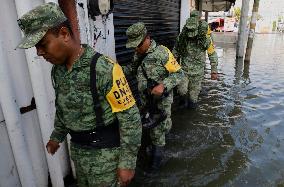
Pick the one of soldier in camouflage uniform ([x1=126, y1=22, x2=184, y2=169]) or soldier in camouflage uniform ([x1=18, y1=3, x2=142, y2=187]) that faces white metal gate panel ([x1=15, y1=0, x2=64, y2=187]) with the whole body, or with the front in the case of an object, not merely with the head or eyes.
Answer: soldier in camouflage uniform ([x1=126, y1=22, x2=184, y2=169])

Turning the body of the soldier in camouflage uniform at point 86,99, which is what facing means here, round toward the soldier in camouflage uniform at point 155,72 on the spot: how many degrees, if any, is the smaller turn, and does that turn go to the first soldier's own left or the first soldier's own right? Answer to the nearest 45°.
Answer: approximately 180°

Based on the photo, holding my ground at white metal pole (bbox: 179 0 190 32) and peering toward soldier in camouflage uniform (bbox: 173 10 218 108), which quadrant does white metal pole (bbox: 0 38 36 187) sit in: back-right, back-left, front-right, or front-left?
front-right

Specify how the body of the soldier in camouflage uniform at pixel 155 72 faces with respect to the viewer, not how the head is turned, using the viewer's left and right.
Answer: facing the viewer and to the left of the viewer

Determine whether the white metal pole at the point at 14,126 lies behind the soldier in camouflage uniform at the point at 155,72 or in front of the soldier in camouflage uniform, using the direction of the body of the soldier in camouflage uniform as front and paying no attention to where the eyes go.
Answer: in front

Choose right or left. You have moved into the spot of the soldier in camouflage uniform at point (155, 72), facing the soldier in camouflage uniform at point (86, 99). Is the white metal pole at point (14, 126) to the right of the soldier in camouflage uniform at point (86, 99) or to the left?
right

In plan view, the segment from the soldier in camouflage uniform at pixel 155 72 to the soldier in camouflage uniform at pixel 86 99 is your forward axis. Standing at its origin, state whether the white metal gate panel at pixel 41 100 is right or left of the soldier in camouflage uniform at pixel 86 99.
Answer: right

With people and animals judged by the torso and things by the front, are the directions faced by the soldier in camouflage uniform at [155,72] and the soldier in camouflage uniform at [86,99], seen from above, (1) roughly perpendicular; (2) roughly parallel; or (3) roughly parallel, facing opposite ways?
roughly parallel

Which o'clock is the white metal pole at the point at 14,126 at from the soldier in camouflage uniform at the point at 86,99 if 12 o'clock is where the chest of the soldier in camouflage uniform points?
The white metal pole is roughly at 3 o'clock from the soldier in camouflage uniform.

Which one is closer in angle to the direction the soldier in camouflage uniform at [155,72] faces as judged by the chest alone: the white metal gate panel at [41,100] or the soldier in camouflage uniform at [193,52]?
the white metal gate panel

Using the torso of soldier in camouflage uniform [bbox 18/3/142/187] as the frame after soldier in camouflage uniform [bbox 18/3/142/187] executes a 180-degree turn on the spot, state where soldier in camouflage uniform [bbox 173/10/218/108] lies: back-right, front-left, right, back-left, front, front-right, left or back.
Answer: front

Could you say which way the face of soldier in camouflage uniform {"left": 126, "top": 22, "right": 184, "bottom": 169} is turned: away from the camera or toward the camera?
toward the camera

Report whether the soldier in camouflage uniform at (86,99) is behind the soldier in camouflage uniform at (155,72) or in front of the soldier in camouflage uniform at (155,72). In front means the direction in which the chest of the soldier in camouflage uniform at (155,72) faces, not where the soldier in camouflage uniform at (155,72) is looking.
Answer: in front

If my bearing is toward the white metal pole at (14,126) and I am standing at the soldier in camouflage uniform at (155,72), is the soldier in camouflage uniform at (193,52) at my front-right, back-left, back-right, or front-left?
back-right

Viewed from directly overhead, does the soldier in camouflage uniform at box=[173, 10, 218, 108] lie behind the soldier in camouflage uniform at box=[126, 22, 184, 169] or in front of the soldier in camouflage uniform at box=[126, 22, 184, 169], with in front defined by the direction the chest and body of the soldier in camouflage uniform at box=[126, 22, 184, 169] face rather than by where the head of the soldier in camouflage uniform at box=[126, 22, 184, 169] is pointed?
behind

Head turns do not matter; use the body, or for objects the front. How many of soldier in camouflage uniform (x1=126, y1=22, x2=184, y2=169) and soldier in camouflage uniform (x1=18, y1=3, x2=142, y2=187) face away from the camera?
0
